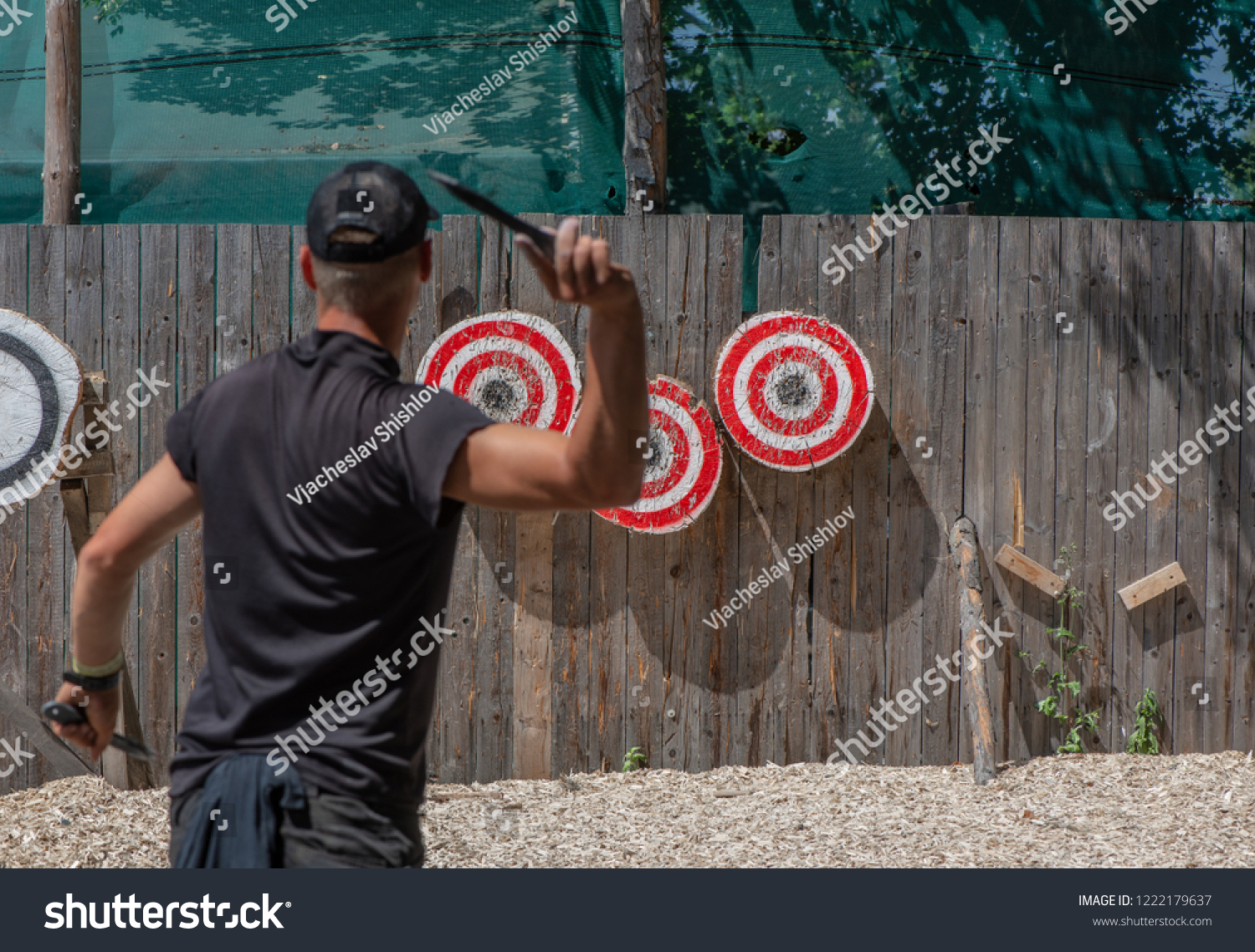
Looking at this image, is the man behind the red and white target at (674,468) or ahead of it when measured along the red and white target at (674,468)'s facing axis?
ahead

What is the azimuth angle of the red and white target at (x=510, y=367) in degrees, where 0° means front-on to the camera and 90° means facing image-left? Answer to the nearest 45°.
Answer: approximately 0°

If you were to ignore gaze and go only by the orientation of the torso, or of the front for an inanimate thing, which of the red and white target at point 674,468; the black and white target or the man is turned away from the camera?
the man

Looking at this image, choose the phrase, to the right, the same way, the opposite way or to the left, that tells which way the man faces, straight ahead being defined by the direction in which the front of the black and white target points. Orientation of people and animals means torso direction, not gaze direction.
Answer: the opposite way

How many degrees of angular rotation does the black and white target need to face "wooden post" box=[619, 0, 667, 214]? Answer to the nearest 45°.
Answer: approximately 90° to its left

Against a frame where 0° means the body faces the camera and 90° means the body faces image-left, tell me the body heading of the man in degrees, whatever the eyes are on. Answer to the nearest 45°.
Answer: approximately 180°

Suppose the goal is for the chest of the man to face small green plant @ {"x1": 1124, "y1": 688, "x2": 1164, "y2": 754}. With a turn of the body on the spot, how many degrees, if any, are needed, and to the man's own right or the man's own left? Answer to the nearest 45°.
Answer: approximately 45° to the man's own right

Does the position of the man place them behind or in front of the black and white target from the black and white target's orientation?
in front
